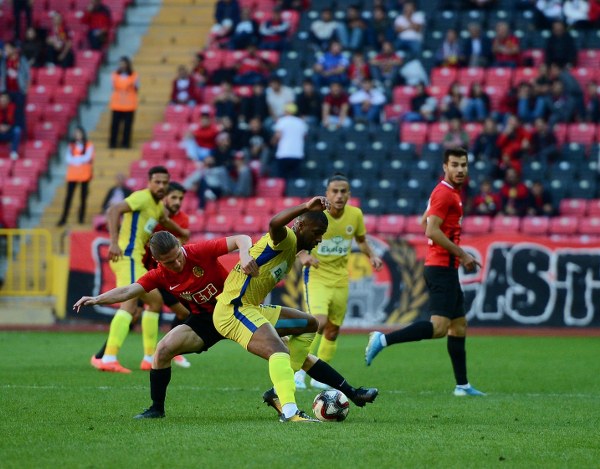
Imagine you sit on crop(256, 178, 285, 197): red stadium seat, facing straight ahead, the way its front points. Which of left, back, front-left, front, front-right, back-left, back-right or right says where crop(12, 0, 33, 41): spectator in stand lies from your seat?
back-right

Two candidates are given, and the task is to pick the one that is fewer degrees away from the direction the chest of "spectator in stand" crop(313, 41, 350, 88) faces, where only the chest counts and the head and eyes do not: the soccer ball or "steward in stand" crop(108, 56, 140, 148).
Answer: the soccer ball

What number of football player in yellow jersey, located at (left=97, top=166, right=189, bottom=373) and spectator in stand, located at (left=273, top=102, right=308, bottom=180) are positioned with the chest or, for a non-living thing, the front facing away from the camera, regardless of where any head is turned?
1

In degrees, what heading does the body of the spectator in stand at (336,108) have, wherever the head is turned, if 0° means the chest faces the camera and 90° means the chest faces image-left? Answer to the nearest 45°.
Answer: approximately 0°

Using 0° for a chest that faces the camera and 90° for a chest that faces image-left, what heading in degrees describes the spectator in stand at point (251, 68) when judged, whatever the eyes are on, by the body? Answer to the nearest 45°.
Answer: approximately 0°

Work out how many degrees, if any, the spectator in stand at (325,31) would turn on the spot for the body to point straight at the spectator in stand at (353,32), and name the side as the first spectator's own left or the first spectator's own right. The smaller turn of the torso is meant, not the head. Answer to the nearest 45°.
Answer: approximately 90° to the first spectator's own left

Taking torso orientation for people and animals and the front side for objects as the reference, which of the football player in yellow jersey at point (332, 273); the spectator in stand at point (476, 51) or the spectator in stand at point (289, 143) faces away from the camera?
the spectator in stand at point (289, 143)

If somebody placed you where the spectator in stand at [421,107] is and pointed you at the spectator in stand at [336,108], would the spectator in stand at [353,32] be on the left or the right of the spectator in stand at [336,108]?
right

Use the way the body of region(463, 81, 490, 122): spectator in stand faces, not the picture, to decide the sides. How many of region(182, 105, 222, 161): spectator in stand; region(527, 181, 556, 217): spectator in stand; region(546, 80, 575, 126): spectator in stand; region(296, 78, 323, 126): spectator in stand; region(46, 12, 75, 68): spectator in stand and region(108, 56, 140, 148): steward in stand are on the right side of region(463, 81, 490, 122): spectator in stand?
4
